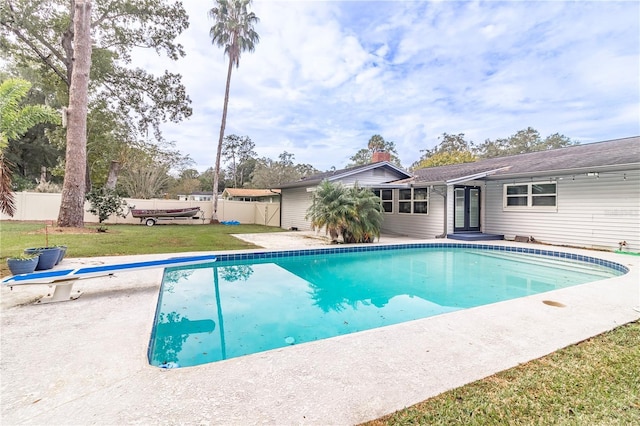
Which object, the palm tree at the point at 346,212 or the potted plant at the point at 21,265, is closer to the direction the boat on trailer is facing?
the palm tree

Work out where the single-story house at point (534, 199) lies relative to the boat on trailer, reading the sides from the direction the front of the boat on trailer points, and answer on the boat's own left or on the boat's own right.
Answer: on the boat's own right

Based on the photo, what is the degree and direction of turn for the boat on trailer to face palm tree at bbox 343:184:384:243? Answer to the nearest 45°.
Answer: approximately 45° to its right

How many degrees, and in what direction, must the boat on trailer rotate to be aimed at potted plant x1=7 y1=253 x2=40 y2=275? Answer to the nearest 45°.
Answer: approximately 90° to its right

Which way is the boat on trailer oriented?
to the viewer's right

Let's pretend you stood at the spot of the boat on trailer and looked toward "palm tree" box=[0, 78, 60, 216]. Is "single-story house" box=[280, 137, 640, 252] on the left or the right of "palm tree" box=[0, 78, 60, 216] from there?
left

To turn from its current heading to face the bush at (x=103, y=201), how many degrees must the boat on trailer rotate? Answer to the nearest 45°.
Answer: approximately 135° to its right

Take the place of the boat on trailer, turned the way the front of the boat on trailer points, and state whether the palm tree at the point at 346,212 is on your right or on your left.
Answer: on your right

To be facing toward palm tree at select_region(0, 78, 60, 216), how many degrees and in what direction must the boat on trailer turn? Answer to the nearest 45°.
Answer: approximately 90° to its right

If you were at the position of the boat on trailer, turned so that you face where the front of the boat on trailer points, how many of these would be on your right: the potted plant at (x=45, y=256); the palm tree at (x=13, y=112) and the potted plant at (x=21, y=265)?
3
